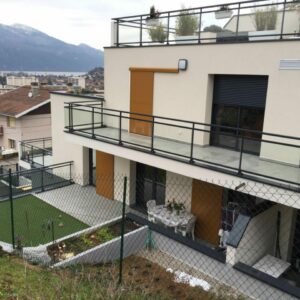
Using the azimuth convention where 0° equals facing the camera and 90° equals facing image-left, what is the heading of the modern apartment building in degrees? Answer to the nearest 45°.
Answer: approximately 45°

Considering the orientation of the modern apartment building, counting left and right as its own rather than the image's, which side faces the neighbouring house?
right

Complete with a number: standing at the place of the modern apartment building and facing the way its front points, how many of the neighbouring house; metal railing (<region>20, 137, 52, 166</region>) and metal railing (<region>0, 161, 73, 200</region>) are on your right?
3

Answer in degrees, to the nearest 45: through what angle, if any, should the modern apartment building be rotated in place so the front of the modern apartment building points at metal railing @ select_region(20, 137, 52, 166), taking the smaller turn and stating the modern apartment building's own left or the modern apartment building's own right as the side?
approximately 90° to the modern apartment building's own right

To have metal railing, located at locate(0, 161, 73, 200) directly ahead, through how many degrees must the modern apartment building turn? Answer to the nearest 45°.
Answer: approximately 90° to its right
